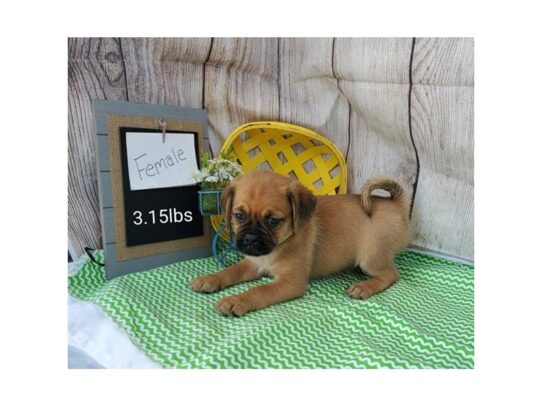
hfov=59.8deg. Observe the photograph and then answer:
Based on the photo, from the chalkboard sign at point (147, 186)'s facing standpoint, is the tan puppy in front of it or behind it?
in front

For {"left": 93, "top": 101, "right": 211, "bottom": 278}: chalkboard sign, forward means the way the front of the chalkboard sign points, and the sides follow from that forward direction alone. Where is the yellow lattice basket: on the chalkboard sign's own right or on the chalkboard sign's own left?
on the chalkboard sign's own left

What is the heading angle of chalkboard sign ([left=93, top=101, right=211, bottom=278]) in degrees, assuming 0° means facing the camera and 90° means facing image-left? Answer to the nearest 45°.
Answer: approximately 315°
